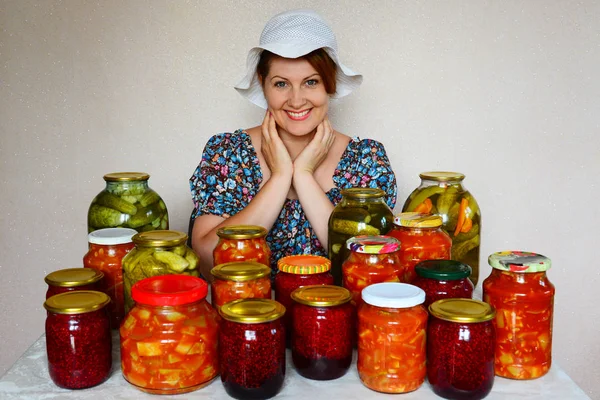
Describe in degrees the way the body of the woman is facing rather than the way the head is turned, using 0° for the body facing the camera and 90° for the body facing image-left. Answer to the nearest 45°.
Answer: approximately 0°

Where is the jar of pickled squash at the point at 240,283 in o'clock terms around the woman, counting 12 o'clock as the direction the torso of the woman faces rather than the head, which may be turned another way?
The jar of pickled squash is roughly at 12 o'clock from the woman.

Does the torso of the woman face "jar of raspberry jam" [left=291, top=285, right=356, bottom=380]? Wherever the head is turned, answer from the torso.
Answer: yes

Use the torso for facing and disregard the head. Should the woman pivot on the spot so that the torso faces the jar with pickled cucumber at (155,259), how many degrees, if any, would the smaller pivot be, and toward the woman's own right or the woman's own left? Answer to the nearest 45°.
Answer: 0° — they already face it
